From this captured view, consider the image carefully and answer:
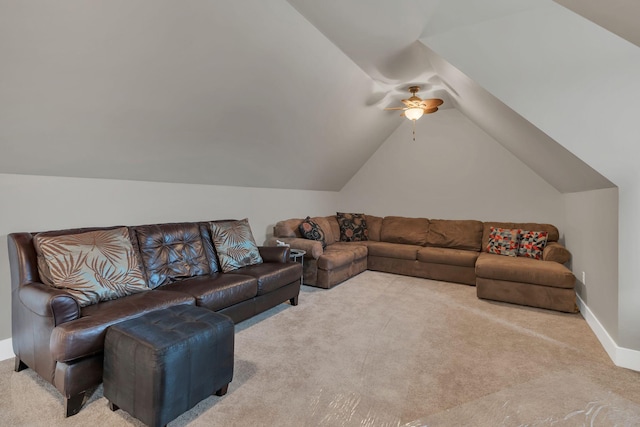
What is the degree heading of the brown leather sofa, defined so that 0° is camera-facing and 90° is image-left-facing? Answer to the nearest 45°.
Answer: approximately 315°

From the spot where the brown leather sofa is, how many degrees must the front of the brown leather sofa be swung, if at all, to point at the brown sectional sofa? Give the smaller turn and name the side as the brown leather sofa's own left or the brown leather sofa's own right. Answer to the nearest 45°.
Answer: approximately 45° to the brown leather sofa's own left

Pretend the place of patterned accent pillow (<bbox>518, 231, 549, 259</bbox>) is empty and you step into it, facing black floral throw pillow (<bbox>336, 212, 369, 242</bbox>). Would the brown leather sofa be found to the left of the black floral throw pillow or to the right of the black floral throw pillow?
left

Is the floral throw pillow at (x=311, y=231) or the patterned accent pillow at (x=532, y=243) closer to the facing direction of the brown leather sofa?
the patterned accent pillow

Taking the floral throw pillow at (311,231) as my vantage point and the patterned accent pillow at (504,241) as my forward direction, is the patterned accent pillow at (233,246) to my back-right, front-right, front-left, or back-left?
back-right

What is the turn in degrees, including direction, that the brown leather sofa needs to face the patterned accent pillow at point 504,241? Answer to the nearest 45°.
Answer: approximately 45° to its left
